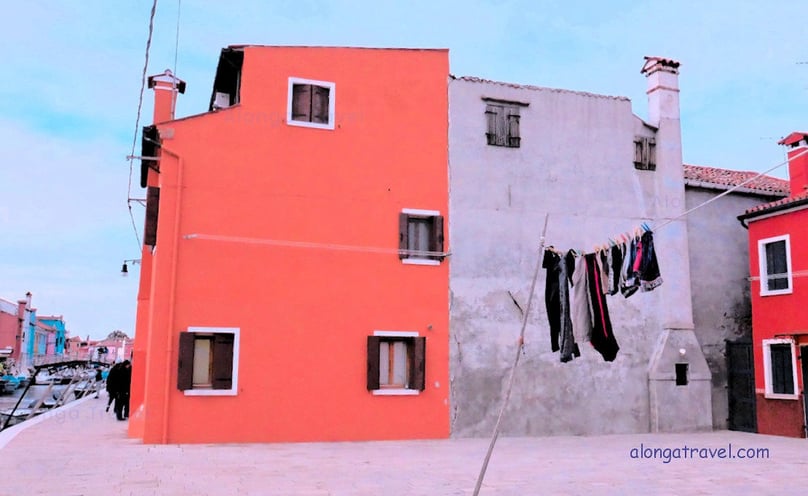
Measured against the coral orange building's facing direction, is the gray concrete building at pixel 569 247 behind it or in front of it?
behind
